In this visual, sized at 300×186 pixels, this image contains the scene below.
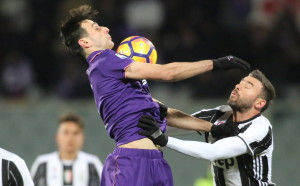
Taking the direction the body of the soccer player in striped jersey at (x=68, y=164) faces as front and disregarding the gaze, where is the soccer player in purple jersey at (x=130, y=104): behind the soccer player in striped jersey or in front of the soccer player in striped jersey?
in front

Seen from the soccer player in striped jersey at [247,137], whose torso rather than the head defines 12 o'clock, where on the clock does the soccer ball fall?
The soccer ball is roughly at 1 o'clock from the soccer player in striped jersey.

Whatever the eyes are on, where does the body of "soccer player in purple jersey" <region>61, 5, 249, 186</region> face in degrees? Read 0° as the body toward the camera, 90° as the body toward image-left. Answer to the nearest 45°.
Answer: approximately 270°

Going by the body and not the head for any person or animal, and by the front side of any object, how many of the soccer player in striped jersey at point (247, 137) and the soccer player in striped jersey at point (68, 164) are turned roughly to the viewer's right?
0

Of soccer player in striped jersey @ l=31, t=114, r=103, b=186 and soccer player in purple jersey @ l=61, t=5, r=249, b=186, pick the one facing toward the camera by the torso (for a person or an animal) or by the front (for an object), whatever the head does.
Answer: the soccer player in striped jersey

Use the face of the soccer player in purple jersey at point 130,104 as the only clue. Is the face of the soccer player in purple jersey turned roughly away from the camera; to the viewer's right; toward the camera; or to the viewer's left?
to the viewer's right

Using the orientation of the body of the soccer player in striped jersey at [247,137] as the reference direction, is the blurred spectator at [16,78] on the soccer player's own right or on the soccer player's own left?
on the soccer player's own right

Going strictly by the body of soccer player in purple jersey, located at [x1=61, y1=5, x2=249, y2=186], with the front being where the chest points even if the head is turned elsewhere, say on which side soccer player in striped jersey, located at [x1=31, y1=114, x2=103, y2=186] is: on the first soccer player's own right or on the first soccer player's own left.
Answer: on the first soccer player's own left

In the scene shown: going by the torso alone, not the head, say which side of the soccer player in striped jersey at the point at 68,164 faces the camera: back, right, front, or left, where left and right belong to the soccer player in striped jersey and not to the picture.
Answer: front

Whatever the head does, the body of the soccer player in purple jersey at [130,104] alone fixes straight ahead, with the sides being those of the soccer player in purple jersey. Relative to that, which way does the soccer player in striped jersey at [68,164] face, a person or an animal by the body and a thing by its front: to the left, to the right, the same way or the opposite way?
to the right

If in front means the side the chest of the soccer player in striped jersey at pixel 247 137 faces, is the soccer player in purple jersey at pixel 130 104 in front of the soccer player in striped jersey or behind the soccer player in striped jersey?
in front

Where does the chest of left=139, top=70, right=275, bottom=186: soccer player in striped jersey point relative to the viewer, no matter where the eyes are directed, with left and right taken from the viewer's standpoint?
facing the viewer and to the left of the viewer

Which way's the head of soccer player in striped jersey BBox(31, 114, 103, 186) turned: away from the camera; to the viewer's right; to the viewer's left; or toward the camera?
toward the camera
